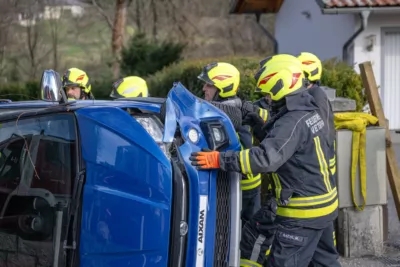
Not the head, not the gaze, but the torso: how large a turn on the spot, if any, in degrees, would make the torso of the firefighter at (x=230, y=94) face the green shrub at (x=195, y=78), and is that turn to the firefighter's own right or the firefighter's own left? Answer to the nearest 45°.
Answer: approximately 90° to the firefighter's own right

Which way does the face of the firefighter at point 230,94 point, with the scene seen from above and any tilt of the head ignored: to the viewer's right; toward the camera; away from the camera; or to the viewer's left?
to the viewer's left

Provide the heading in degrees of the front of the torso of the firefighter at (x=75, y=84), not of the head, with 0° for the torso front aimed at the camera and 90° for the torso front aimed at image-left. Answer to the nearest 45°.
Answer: approximately 45°

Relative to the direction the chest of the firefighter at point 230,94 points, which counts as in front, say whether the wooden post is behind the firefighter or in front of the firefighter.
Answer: behind

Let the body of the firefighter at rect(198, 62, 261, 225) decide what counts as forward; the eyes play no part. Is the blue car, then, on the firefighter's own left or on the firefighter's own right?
on the firefighter's own left

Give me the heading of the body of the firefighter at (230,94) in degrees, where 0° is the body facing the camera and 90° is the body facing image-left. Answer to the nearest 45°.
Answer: approximately 90°
